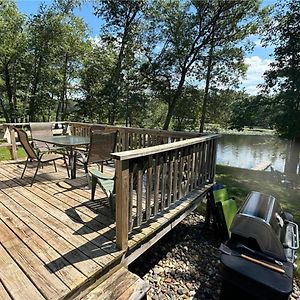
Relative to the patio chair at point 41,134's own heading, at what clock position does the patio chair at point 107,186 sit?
the patio chair at point 107,186 is roughly at 1 o'clock from the patio chair at point 41,134.

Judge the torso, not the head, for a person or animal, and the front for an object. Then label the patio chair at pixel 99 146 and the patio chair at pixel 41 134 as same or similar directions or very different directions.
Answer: very different directions

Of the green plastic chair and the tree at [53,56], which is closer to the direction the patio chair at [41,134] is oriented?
the green plastic chair

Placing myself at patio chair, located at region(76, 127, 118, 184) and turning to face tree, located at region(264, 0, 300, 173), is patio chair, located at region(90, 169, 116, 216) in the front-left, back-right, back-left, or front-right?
back-right

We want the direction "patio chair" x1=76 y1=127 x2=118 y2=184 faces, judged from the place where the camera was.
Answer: facing away from the viewer and to the left of the viewer

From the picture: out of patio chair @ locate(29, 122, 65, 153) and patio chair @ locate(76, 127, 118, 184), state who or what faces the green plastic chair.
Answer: patio chair @ locate(29, 122, 65, 153)

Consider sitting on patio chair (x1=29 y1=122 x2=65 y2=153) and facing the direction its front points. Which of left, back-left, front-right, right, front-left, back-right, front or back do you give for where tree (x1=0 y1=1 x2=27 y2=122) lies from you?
back-left

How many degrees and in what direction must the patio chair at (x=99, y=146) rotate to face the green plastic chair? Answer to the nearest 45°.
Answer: approximately 135° to its right

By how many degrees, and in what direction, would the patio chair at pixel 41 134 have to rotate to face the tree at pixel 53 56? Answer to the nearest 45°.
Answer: approximately 135° to its left

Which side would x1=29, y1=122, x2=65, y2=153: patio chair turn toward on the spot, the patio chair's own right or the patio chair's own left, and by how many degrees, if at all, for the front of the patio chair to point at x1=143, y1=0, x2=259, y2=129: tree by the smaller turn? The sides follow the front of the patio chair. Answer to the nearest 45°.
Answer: approximately 90° to the patio chair's own left

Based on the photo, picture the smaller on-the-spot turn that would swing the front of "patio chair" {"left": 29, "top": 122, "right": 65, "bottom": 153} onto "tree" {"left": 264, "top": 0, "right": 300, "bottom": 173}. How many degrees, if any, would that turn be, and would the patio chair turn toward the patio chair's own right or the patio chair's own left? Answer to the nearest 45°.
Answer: approximately 45° to the patio chair's own left

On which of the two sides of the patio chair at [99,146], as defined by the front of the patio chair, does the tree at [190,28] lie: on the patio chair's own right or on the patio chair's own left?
on the patio chair's own right

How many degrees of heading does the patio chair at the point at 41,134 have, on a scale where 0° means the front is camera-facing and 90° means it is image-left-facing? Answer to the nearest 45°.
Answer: approximately 315°
